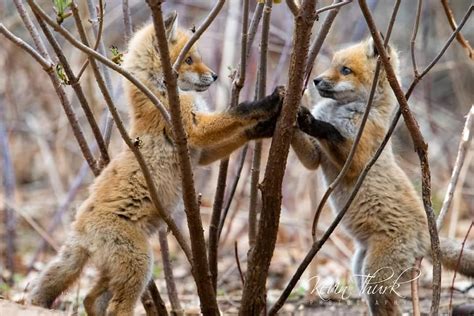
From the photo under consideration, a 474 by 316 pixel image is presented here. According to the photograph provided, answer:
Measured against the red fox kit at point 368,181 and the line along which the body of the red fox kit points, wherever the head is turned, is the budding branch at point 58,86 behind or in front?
in front

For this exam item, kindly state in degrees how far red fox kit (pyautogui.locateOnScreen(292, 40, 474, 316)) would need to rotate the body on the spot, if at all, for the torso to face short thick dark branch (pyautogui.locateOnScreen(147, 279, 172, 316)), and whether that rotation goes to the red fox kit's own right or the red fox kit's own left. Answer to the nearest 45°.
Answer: approximately 45° to the red fox kit's own left

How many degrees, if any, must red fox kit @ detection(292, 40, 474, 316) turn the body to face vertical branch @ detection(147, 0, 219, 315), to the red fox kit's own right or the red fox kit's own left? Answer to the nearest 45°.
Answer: approximately 45° to the red fox kit's own left

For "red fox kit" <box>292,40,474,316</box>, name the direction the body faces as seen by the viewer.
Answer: to the viewer's left

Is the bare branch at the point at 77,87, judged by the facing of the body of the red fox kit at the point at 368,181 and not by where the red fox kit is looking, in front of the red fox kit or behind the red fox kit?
in front

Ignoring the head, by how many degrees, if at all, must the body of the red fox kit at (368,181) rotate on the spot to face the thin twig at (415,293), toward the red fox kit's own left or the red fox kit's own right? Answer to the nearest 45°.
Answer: approximately 90° to the red fox kit's own left

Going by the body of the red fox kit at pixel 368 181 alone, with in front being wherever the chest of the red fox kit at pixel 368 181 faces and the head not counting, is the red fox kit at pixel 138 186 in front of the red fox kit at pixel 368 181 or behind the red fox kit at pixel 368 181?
in front

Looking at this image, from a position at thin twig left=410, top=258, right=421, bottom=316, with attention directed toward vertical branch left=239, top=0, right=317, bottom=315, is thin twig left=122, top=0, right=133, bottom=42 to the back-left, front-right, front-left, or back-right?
front-right

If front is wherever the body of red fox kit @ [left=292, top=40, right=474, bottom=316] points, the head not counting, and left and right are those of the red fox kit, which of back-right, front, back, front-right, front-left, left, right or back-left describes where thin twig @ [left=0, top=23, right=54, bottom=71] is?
front-left
